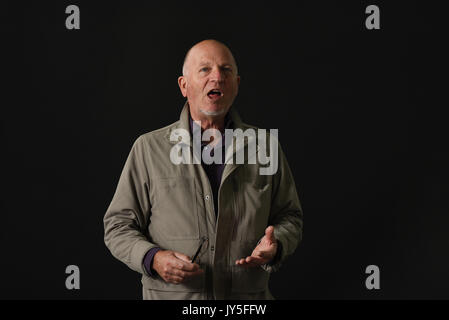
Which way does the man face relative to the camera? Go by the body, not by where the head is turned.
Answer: toward the camera
